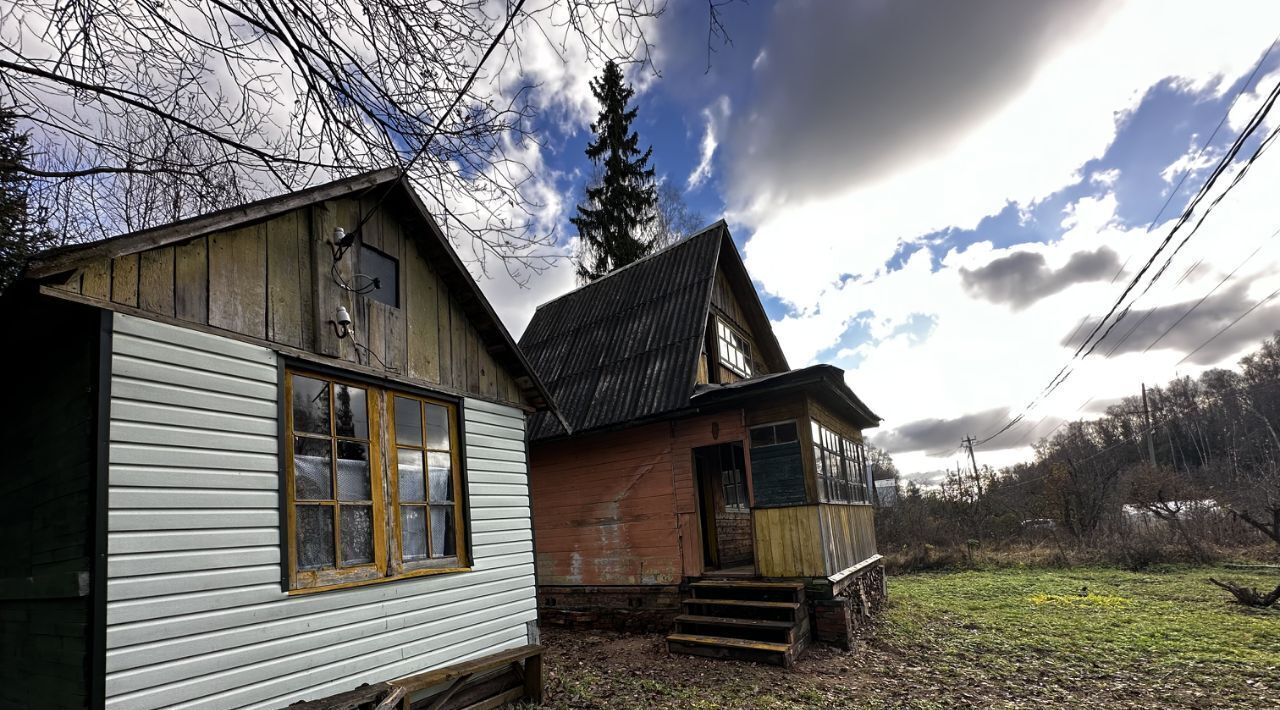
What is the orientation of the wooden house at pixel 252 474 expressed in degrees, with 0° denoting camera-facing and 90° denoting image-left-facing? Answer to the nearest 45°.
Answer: approximately 315°

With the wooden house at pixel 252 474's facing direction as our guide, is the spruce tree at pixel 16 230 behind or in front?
behind

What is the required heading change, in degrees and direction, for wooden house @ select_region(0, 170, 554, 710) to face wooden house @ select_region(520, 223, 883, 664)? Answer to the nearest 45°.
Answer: approximately 90° to its left

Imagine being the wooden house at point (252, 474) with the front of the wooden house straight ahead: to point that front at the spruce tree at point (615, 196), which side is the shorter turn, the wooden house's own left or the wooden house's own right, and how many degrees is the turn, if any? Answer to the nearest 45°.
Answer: approximately 90° to the wooden house's own left

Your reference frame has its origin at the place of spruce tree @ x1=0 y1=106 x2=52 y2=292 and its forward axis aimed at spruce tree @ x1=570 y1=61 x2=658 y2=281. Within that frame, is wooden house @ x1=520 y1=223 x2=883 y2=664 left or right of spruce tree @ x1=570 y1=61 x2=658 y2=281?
right
